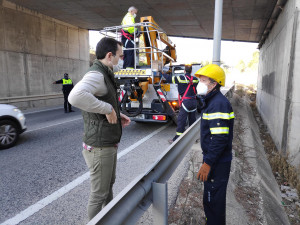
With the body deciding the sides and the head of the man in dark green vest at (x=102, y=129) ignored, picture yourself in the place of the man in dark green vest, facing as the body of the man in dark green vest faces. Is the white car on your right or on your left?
on your left

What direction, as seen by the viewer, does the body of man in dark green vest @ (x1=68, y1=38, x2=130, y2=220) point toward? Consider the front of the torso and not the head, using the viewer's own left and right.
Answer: facing to the right of the viewer

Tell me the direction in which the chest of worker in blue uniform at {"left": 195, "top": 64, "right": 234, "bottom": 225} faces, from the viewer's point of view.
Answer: to the viewer's left

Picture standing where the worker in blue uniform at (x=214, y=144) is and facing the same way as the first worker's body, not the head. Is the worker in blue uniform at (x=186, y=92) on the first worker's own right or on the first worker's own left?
on the first worker's own right

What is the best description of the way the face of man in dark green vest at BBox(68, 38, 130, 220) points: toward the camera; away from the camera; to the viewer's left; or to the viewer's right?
to the viewer's right

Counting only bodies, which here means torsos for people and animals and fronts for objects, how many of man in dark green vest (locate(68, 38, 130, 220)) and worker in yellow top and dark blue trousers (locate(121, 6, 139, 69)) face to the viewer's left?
0

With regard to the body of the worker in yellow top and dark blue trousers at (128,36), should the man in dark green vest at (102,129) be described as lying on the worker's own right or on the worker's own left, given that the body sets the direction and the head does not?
on the worker's own right

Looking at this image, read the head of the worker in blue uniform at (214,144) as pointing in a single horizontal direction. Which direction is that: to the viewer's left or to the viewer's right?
to the viewer's left

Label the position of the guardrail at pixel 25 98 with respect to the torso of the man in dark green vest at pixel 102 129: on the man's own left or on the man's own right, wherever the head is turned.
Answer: on the man's own left
